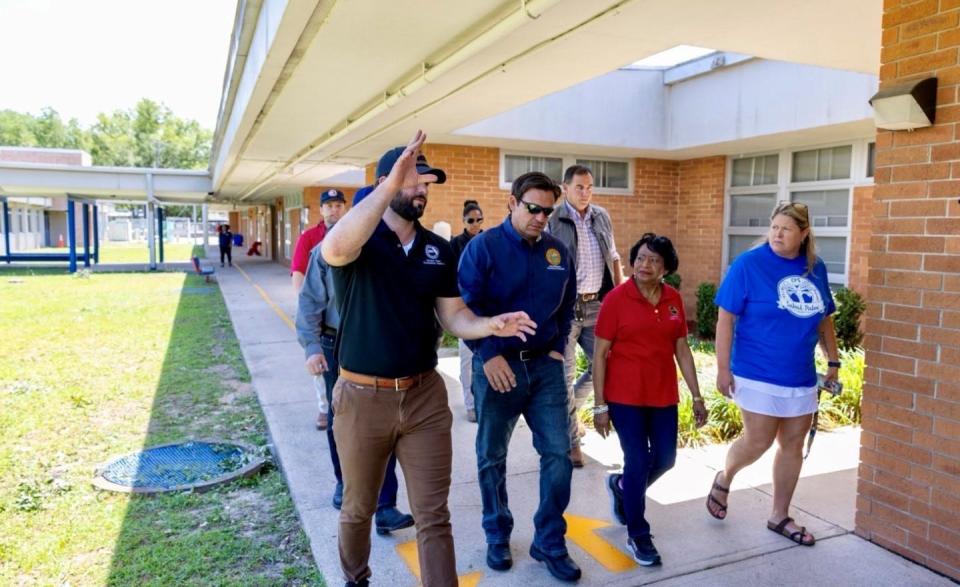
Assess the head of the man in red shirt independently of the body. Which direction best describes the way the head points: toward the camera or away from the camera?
toward the camera

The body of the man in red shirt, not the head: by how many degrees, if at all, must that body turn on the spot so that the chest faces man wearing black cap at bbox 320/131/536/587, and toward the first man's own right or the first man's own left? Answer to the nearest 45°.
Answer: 0° — they already face them

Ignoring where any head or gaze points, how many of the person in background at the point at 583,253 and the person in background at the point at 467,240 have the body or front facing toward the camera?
2

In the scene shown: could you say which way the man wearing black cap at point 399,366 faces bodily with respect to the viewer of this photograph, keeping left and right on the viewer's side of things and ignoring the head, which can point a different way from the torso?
facing the viewer and to the right of the viewer

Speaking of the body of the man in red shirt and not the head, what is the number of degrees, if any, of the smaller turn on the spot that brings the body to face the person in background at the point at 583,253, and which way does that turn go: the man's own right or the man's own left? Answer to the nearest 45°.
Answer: approximately 45° to the man's own left

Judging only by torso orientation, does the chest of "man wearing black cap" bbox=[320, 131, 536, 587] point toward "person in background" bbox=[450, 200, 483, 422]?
no

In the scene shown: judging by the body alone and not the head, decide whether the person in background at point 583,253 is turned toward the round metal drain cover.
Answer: no

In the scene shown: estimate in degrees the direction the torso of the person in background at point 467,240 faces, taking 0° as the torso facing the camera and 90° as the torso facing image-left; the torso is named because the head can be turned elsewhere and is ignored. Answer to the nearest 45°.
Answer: approximately 0°

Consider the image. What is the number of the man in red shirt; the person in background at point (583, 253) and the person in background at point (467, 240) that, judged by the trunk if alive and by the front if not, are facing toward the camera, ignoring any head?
3

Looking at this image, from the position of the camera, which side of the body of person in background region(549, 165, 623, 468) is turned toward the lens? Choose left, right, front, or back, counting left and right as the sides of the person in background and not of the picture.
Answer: front

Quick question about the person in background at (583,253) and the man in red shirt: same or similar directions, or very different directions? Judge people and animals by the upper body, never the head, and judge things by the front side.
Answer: same or similar directions

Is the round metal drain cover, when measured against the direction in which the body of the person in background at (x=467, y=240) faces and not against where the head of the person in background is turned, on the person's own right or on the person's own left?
on the person's own right

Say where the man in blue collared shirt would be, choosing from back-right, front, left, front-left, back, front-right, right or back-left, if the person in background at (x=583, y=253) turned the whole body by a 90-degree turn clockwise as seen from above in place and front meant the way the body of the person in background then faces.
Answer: left

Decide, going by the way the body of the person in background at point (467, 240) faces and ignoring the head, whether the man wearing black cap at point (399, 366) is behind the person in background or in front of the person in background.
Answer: in front

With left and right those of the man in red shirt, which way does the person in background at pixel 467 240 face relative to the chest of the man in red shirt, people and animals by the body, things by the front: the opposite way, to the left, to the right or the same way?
the same way

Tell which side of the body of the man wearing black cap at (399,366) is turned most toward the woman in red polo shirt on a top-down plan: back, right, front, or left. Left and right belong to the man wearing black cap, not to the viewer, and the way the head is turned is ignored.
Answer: left

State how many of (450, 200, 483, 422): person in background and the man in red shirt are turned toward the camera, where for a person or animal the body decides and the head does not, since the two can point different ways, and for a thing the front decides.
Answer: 2
